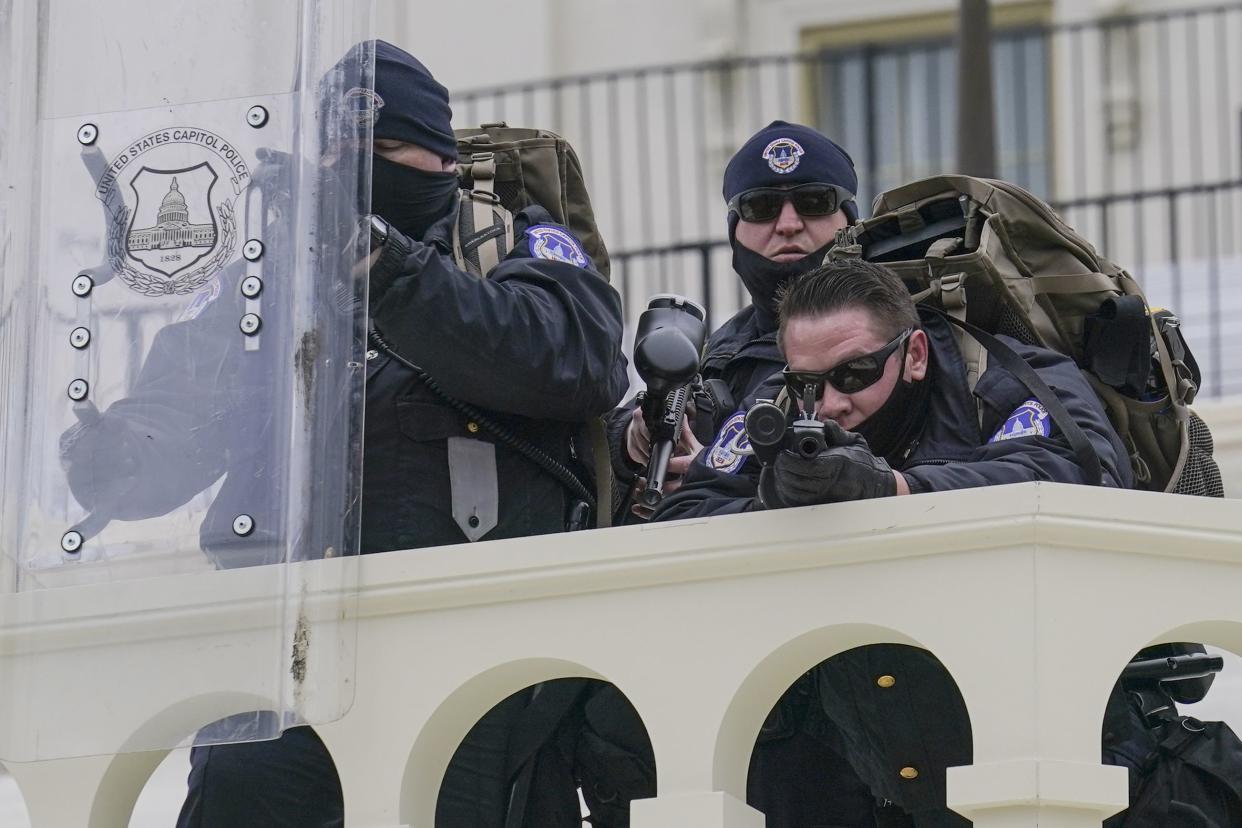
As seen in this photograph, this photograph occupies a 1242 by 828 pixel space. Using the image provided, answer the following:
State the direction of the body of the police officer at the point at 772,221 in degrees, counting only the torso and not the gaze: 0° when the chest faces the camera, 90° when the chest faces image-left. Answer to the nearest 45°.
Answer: approximately 0°

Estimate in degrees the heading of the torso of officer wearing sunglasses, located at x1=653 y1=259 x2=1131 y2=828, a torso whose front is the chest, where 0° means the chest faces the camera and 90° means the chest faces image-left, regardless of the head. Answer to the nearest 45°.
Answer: approximately 45°

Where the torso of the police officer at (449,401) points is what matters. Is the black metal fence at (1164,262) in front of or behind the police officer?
behind

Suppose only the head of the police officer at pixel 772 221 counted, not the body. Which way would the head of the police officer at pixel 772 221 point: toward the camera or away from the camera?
toward the camera

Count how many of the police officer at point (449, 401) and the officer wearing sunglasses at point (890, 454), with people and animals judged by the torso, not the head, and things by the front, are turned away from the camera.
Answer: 0

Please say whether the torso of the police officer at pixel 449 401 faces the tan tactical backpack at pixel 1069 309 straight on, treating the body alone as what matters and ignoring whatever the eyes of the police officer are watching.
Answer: no

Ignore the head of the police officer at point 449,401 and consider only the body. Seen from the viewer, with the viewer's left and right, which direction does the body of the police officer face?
facing the viewer and to the left of the viewer

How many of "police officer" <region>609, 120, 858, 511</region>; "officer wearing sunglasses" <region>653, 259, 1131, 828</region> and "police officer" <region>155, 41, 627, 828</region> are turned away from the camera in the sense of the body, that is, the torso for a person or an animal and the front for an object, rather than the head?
0

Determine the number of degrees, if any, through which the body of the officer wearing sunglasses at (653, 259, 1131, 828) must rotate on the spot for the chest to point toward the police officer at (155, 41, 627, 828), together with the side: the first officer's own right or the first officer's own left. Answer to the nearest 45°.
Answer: approximately 45° to the first officer's own right

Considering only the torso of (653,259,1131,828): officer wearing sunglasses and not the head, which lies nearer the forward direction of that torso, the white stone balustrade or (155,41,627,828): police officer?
the white stone balustrade

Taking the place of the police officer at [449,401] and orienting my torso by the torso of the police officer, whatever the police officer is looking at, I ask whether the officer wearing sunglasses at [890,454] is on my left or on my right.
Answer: on my left

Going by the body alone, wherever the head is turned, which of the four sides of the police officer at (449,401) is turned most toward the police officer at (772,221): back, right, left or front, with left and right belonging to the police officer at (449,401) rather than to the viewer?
back
